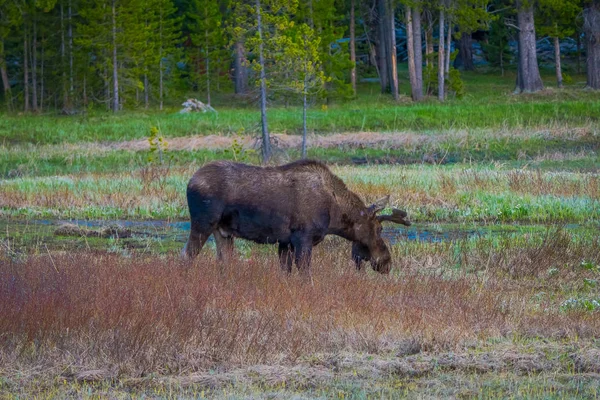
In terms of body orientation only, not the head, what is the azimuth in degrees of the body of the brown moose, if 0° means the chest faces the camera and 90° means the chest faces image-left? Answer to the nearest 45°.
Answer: approximately 270°

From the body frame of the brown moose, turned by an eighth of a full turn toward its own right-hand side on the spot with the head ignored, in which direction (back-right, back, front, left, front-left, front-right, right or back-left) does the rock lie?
back-left
